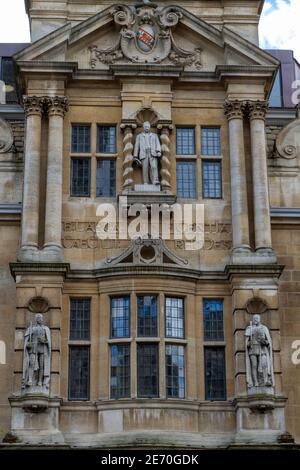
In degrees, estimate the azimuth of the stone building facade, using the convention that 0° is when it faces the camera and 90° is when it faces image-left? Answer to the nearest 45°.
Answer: approximately 0°

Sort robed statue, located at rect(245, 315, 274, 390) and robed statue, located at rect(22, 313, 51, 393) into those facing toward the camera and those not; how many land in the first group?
2

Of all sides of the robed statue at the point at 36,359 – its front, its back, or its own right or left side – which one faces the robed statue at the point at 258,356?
left

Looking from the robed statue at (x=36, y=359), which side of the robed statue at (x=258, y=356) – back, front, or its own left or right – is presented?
right
